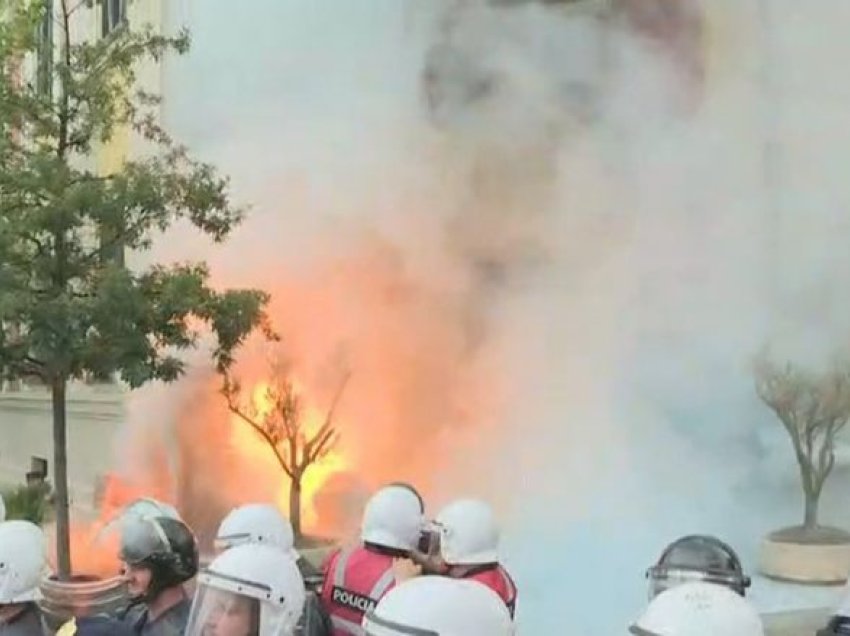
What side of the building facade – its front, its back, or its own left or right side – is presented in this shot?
front

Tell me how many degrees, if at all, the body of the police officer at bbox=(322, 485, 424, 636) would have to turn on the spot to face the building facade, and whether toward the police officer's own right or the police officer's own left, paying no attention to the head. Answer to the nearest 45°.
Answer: approximately 45° to the police officer's own left

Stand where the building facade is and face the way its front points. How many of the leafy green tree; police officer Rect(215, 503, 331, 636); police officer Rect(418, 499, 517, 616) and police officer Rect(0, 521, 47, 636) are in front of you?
4

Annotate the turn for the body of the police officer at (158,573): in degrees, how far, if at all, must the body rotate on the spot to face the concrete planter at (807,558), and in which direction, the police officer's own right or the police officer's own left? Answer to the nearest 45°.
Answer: approximately 135° to the police officer's own right

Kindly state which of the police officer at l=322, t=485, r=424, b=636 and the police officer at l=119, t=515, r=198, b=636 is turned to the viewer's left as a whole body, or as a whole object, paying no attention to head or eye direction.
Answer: the police officer at l=119, t=515, r=198, b=636

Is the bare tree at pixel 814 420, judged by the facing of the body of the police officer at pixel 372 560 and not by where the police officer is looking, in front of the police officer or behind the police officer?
in front

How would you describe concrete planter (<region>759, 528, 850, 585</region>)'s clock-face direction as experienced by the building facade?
The concrete planter is roughly at 11 o'clock from the building facade.

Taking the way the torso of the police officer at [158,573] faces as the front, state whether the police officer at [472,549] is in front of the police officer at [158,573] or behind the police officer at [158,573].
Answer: behind

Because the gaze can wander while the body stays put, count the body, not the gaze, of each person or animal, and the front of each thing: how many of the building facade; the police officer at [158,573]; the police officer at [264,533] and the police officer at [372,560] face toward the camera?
1

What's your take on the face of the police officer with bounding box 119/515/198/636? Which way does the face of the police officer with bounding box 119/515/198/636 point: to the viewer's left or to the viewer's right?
to the viewer's left

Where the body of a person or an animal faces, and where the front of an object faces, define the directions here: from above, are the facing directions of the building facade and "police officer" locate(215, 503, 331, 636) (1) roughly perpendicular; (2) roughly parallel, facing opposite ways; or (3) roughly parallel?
roughly perpendicular

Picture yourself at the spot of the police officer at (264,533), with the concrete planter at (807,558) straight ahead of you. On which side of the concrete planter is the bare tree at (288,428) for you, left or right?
left

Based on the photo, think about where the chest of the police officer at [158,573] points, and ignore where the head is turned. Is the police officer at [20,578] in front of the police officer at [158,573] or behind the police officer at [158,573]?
in front

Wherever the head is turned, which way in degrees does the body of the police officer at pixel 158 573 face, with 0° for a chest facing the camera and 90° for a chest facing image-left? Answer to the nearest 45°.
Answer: approximately 90°
